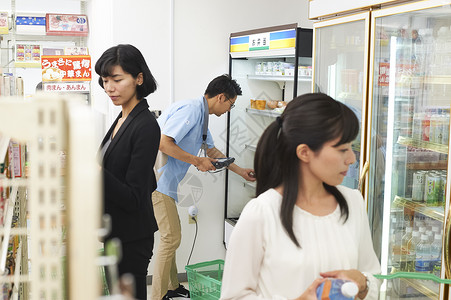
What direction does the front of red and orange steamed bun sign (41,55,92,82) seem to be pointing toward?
toward the camera

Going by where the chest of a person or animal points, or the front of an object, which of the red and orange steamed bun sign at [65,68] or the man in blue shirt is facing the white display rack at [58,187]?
the red and orange steamed bun sign

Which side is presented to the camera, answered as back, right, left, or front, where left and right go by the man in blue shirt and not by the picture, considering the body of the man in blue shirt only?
right

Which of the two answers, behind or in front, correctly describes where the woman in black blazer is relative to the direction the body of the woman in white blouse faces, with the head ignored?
behind

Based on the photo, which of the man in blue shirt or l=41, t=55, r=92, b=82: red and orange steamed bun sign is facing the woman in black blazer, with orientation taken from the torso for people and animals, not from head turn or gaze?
the red and orange steamed bun sign

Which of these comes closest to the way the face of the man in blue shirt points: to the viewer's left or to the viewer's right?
to the viewer's right

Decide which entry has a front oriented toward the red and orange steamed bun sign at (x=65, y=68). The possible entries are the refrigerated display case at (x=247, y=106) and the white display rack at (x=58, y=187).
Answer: the refrigerated display case

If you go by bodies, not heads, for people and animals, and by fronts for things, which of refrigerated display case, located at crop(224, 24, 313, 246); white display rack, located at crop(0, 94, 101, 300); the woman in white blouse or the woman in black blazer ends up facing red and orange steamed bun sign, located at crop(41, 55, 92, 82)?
the refrigerated display case

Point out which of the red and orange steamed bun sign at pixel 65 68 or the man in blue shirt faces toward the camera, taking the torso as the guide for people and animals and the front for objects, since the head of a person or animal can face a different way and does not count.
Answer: the red and orange steamed bun sign

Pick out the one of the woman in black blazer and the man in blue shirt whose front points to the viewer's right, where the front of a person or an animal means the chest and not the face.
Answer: the man in blue shirt
